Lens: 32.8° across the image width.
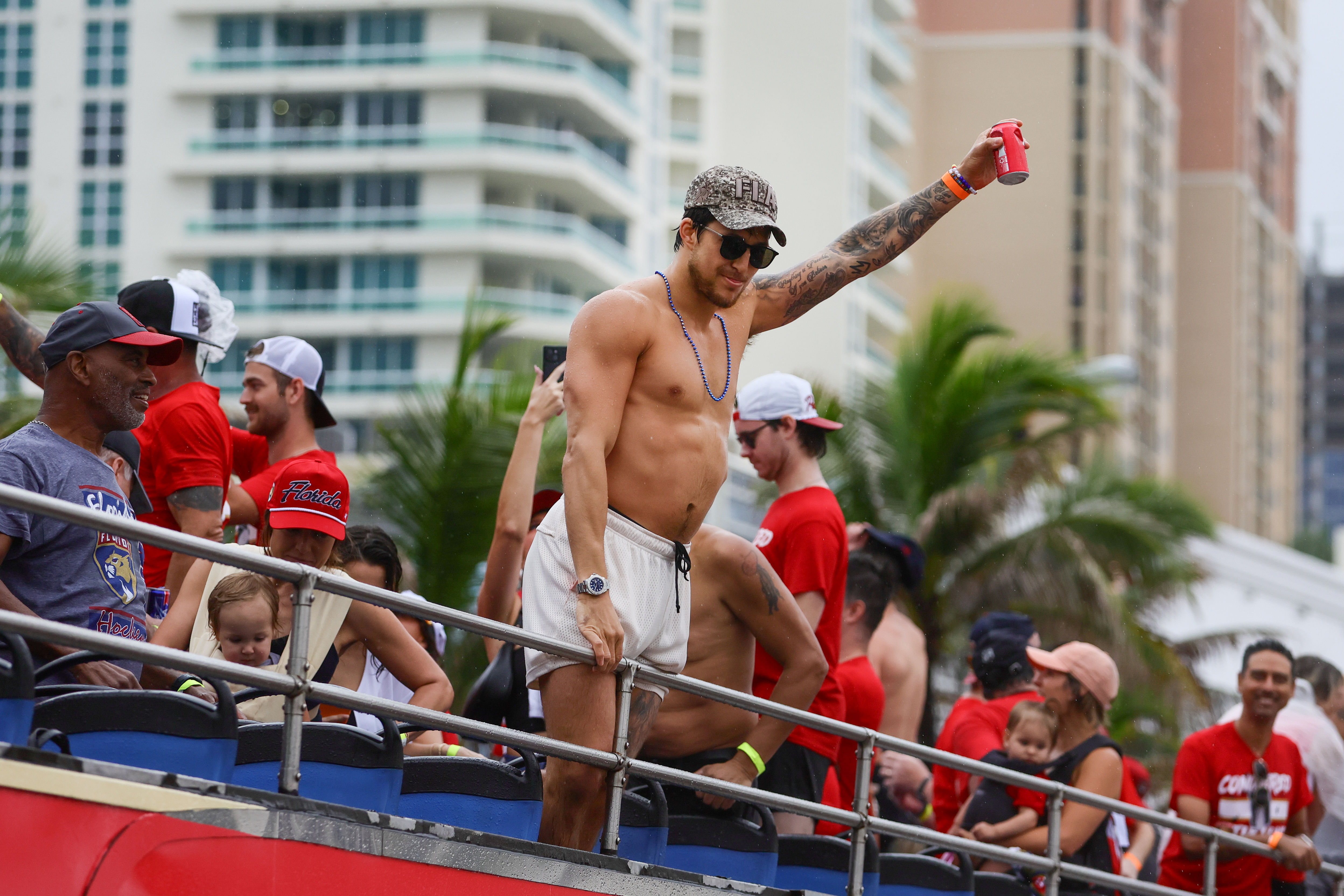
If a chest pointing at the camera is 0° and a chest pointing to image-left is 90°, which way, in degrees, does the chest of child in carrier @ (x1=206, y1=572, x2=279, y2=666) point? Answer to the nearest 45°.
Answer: approximately 0°

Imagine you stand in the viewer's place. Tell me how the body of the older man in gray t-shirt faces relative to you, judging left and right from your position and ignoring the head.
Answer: facing the viewer and to the right of the viewer

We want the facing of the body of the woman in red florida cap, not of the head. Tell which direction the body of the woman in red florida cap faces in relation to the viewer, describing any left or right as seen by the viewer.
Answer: facing the viewer

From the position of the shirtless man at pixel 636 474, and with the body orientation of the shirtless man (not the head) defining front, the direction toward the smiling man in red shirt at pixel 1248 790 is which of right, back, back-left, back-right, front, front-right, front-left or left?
left

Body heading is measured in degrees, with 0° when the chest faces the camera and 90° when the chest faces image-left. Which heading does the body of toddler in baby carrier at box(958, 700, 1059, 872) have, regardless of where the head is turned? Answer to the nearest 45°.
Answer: approximately 45°

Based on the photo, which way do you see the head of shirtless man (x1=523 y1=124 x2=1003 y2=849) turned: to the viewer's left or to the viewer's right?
to the viewer's right

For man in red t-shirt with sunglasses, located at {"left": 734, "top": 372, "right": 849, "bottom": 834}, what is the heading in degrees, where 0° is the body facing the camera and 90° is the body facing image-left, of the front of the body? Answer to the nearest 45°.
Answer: approximately 90°
